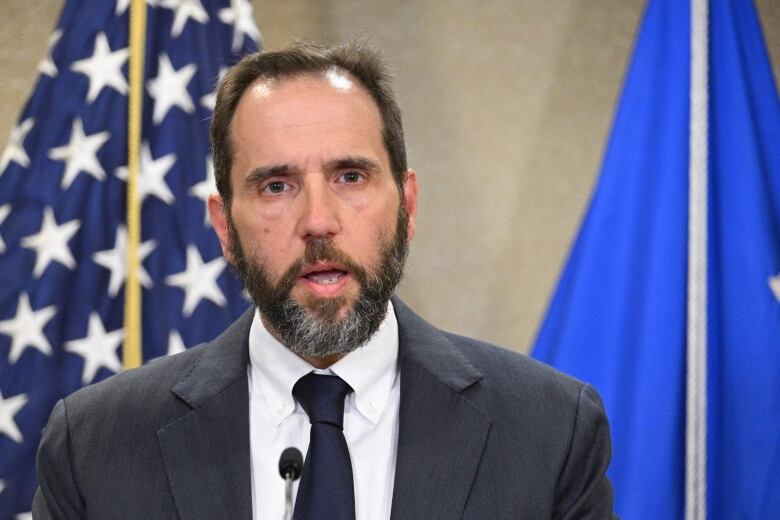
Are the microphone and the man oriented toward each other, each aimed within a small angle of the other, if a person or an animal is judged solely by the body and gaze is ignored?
yes

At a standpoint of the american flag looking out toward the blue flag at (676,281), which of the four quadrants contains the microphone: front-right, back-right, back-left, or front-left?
front-right

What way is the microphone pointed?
away from the camera

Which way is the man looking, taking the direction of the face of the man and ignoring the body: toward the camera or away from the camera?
toward the camera

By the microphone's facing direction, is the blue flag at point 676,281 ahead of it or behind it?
ahead

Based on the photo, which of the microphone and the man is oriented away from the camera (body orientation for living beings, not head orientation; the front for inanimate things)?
the microphone

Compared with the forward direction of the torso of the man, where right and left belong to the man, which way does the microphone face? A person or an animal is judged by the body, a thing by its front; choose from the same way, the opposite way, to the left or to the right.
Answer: the opposite way

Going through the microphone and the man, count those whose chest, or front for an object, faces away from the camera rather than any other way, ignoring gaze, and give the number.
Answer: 1

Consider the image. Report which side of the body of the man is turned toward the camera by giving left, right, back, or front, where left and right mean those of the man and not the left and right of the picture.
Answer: front

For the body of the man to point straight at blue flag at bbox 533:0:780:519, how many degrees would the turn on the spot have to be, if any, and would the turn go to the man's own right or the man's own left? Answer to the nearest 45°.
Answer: approximately 135° to the man's own left

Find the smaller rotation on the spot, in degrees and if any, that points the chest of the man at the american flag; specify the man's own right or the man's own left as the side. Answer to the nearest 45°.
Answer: approximately 135° to the man's own right
